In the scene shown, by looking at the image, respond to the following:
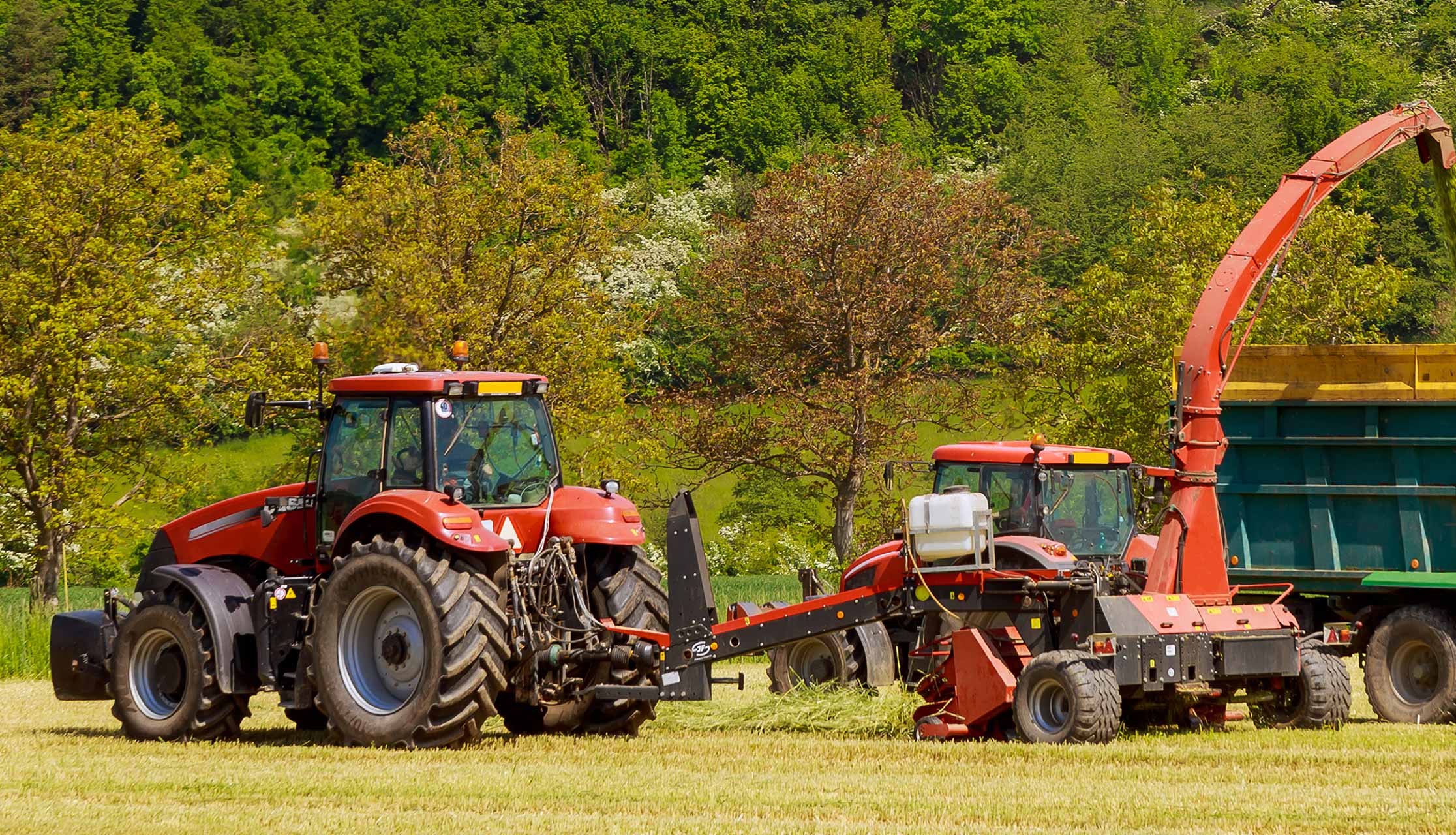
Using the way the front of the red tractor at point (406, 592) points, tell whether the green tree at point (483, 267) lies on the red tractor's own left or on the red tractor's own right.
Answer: on the red tractor's own right

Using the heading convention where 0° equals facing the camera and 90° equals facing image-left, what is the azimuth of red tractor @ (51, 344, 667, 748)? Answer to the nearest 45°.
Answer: approximately 135°

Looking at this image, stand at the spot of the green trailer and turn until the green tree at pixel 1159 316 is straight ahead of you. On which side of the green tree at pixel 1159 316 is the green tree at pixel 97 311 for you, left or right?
left

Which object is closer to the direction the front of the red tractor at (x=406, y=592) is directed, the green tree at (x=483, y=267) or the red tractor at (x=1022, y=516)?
the green tree

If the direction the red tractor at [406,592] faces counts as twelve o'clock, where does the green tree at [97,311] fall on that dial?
The green tree is roughly at 1 o'clock from the red tractor.

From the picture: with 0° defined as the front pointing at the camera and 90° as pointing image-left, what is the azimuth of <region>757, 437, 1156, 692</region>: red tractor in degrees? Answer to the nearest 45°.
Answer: approximately 135°

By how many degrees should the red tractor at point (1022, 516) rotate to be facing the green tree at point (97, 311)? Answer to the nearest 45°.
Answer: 0° — it already faces it

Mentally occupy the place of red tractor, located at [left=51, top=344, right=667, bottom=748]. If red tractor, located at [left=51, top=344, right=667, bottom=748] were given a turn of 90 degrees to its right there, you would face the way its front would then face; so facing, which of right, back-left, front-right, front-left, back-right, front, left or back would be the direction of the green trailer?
front-right

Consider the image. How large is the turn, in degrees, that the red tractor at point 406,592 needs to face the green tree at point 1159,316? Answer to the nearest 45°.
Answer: approximately 90° to its right

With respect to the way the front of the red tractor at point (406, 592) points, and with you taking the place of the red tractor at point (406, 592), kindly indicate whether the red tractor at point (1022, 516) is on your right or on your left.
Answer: on your right

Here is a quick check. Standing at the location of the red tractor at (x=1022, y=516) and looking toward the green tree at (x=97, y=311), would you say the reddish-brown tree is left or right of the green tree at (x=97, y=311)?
right

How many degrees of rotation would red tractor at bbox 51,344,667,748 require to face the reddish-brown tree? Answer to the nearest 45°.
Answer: approximately 90° to its right
